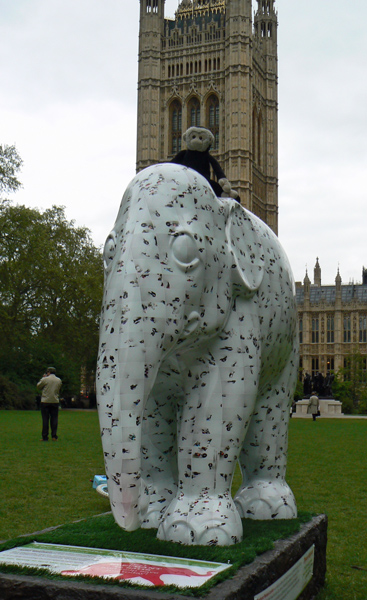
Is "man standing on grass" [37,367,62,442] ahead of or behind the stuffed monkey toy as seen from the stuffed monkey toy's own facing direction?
behind

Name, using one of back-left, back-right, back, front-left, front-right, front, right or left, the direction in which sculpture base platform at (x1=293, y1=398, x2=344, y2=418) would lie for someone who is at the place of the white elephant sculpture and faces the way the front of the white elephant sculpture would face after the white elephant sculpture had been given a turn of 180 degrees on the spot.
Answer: front-left

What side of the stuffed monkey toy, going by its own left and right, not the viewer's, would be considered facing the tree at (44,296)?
back

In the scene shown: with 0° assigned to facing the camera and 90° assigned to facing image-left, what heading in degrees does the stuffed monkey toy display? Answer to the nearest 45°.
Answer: approximately 0°

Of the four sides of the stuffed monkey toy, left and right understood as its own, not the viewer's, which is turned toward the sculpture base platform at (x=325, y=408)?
back

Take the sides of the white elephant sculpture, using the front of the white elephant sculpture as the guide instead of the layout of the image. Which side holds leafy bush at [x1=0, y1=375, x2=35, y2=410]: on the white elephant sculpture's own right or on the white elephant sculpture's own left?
on the white elephant sculpture's own right

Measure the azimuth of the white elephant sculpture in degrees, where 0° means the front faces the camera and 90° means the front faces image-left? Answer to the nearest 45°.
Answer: approximately 45°

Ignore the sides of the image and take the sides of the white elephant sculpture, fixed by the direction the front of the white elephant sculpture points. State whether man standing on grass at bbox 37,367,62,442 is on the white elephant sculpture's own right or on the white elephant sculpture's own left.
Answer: on the white elephant sculpture's own right
